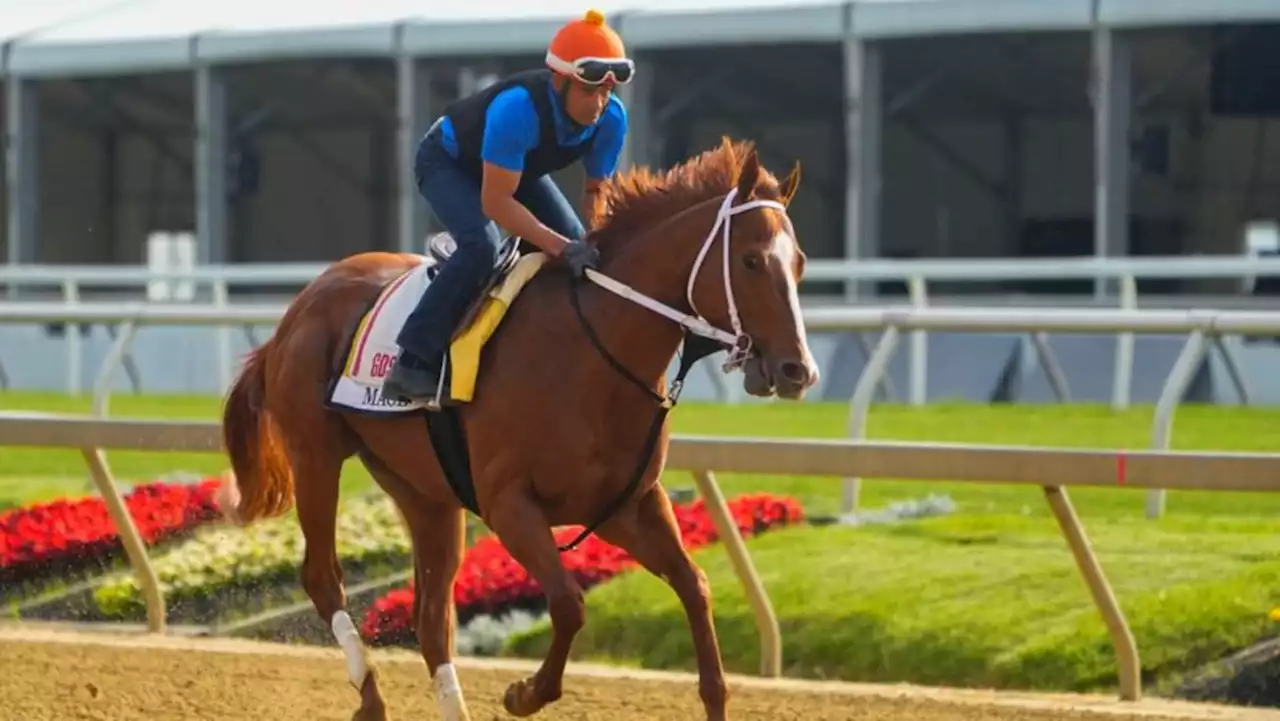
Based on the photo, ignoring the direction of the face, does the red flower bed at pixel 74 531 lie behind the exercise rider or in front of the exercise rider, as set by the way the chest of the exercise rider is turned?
behind

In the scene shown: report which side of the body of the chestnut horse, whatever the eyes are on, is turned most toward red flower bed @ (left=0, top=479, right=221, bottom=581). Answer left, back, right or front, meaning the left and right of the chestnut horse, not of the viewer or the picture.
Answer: back

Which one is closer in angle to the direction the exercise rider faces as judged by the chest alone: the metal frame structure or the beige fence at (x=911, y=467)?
the beige fence

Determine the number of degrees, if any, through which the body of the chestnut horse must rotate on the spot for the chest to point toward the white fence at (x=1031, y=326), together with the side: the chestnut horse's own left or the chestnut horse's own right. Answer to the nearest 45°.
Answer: approximately 90° to the chestnut horse's own left

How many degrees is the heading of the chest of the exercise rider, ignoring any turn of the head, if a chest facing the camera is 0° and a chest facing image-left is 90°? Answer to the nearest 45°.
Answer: approximately 315°

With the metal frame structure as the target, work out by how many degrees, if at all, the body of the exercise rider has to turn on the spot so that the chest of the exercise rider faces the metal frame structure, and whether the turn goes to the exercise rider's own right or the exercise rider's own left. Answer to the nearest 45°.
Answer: approximately 135° to the exercise rider's own left

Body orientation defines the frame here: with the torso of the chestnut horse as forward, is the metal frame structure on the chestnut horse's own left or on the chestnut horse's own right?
on the chestnut horse's own left
